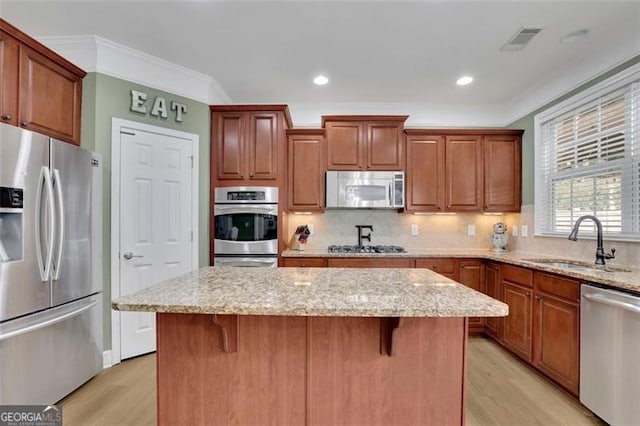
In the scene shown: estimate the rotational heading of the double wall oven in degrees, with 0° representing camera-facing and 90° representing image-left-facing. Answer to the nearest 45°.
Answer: approximately 0°

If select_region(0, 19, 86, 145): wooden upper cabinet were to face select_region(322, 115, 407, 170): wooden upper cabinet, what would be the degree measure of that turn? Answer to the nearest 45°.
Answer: approximately 45° to its left

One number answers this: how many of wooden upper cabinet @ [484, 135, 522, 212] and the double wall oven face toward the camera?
2

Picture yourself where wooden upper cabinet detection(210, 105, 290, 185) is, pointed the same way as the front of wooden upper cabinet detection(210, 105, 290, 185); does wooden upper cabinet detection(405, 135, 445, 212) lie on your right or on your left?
on your left

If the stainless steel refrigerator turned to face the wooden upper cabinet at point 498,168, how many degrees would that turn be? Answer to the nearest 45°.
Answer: approximately 45° to its left

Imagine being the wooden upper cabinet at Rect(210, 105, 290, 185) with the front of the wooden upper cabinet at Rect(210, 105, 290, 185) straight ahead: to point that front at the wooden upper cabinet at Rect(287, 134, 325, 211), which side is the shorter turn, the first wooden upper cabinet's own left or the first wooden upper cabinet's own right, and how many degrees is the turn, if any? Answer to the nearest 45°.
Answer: approximately 90° to the first wooden upper cabinet's own left

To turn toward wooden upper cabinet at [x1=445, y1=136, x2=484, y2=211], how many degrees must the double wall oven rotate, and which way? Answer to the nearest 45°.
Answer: approximately 90° to its left
